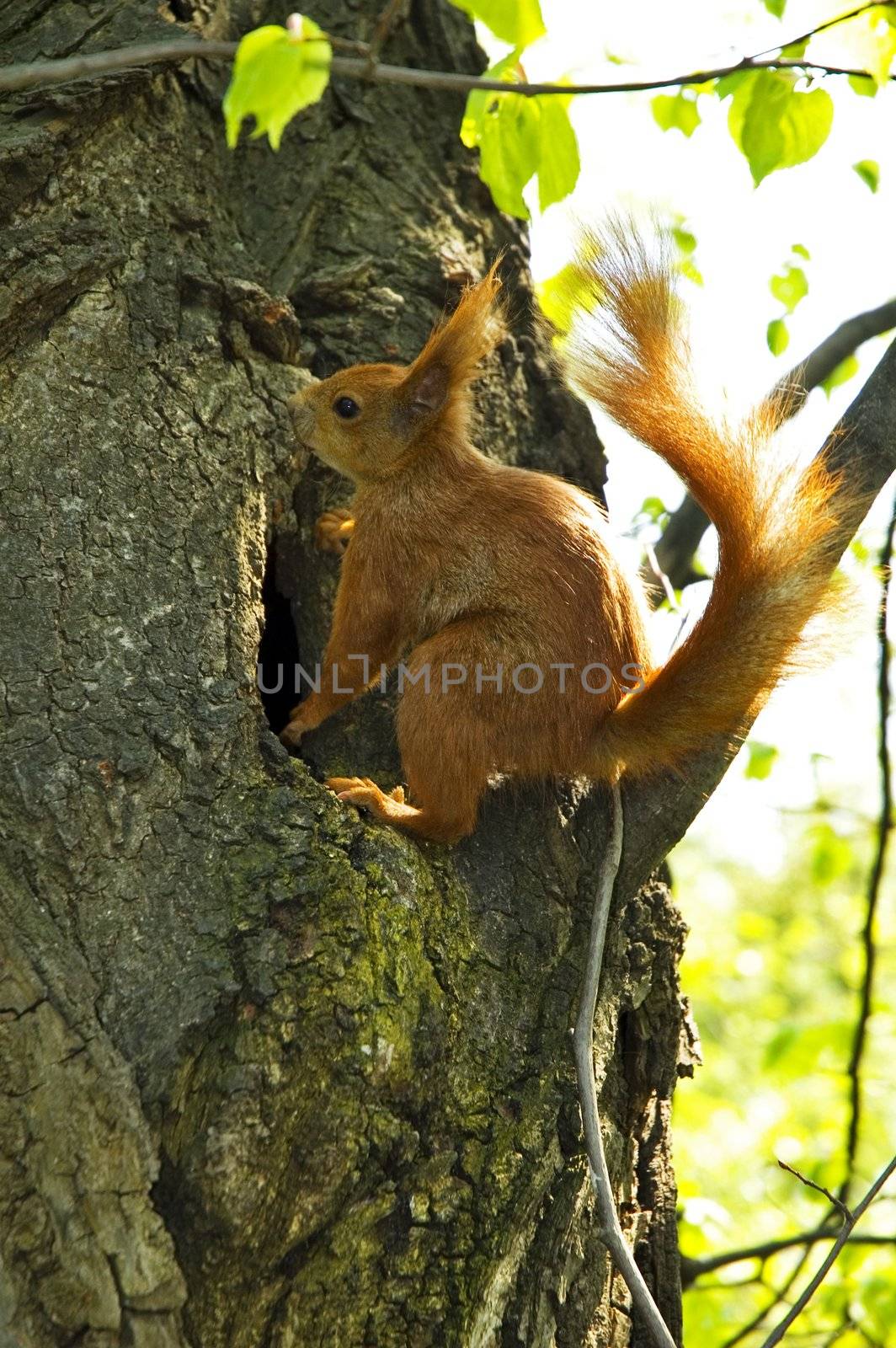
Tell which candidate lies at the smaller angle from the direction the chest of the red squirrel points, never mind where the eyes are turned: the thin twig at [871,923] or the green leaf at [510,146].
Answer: the green leaf

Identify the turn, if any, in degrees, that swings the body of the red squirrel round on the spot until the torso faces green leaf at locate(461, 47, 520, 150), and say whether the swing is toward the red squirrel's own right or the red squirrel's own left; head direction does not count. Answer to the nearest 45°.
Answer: approximately 45° to the red squirrel's own left

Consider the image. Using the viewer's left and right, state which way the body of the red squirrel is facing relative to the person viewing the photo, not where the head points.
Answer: facing to the left of the viewer

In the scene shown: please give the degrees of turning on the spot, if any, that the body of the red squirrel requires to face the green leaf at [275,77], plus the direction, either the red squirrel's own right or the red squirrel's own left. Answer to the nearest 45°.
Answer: approximately 45° to the red squirrel's own left
